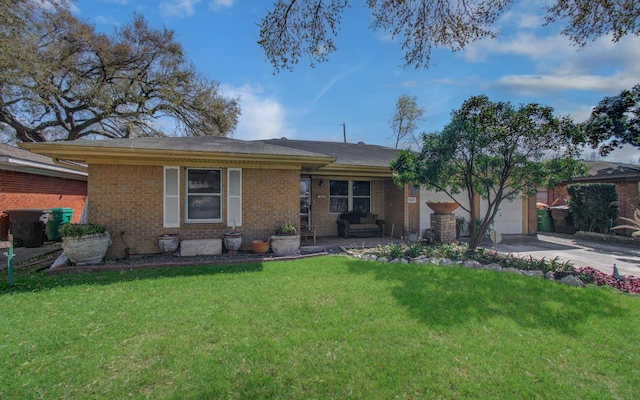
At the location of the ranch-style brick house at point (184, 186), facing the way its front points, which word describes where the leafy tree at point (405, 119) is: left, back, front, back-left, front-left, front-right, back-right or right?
back-left

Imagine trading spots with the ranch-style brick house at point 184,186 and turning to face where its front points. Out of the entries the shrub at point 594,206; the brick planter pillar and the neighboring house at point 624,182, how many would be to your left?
3

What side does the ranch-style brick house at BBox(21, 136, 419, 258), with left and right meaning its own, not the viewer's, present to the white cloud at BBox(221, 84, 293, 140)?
back

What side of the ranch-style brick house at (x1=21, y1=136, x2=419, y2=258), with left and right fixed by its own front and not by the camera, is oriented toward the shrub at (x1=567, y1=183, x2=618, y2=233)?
left

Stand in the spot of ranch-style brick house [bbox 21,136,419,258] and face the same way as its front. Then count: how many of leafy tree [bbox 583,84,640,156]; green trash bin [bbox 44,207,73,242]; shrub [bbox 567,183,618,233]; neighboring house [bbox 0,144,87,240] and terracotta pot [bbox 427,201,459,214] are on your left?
3

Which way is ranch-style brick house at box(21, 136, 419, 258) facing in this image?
toward the camera

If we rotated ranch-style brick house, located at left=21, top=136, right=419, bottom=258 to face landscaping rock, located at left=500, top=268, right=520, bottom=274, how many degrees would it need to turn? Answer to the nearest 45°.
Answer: approximately 45° to its left

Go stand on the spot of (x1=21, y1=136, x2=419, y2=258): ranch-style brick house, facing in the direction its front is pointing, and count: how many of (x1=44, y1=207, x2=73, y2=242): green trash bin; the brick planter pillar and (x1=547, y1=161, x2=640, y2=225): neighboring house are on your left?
2

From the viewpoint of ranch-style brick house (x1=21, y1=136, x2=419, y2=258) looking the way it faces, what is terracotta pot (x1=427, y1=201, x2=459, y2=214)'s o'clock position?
The terracotta pot is roughly at 9 o'clock from the ranch-style brick house.

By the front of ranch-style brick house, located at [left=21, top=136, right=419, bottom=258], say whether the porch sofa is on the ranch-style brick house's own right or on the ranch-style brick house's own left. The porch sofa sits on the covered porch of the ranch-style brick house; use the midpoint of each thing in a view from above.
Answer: on the ranch-style brick house's own left

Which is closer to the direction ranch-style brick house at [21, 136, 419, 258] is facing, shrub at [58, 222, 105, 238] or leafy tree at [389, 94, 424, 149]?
the shrub

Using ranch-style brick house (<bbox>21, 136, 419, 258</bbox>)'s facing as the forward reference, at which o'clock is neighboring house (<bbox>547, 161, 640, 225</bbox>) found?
The neighboring house is roughly at 9 o'clock from the ranch-style brick house.

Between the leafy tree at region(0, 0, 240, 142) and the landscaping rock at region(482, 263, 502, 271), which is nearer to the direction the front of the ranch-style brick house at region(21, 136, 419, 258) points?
the landscaping rock
